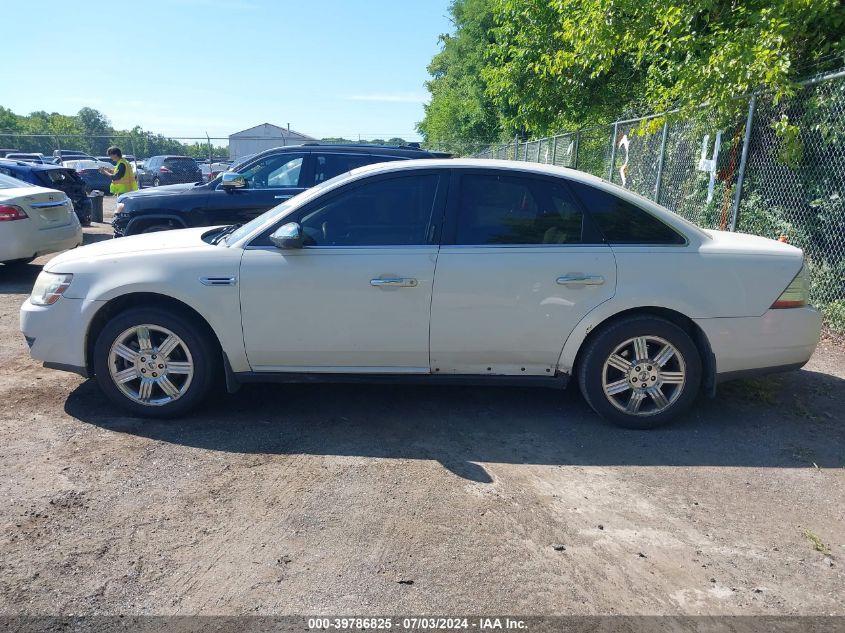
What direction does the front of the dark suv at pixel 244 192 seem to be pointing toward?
to the viewer's left

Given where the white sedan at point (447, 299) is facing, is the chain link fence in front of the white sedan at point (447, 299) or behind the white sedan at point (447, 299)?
behind

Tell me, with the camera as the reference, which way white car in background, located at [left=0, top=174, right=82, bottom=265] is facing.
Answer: facing away from the viewer and to the left of the viewer

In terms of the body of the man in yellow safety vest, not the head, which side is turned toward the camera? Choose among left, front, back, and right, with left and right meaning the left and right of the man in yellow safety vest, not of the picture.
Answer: left

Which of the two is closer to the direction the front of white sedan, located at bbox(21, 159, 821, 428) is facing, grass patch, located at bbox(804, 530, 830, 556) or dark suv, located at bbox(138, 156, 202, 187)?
the dark suv

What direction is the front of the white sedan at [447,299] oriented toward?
to the viewer's left

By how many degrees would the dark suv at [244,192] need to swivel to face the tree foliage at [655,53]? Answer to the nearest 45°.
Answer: approximately 180°
